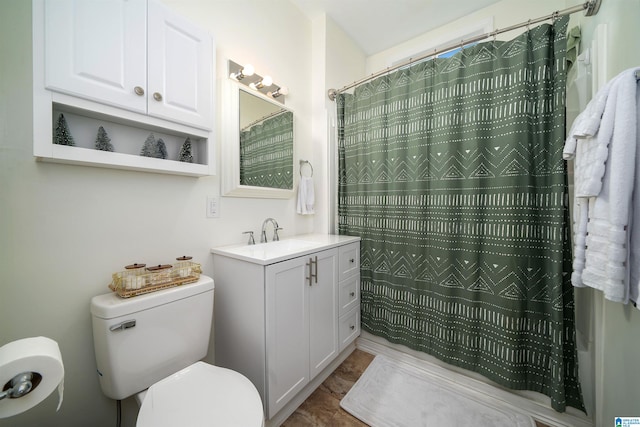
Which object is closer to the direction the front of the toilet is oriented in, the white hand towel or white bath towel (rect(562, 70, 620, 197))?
the white bath towel

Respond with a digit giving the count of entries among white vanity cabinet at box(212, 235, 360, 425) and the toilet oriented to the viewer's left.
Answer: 0

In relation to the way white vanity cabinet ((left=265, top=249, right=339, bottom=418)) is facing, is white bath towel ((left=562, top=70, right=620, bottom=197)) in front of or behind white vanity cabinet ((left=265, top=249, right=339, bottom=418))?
in front

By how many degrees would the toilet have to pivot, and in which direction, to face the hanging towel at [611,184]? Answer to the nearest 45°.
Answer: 0° — it already faces it

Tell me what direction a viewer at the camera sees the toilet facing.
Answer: facing the viewer and to the right of the viewer

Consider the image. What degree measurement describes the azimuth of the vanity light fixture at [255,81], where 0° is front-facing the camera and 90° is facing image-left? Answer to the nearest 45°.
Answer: approximately 315°
